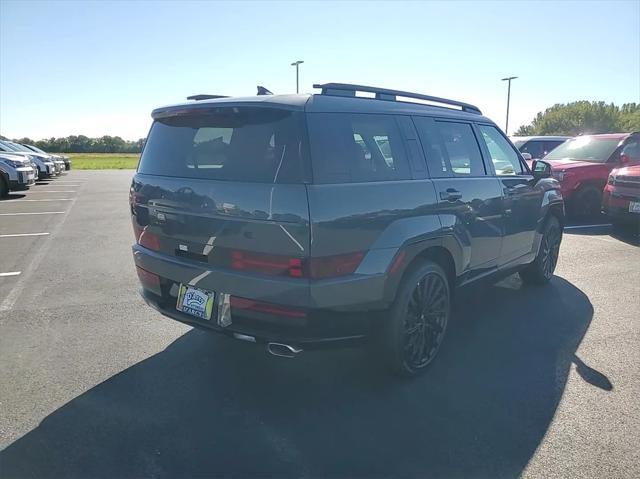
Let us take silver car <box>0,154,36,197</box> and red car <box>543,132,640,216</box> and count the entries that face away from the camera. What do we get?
0

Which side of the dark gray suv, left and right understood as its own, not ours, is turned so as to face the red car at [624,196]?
front

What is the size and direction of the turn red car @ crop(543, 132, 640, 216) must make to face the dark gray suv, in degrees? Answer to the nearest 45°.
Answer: approximately 45° to its left

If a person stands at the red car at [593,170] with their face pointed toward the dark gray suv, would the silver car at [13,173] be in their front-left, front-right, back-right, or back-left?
front-right

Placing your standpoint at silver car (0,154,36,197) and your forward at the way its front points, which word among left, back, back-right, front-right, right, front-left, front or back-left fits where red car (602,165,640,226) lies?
front

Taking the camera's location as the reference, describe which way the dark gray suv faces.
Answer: facing away from the viewer and to the right of the viewer

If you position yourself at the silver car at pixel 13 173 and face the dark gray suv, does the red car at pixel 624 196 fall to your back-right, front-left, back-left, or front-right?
front-left

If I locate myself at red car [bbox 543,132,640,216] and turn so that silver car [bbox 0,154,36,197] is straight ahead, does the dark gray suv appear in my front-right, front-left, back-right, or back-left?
front-left

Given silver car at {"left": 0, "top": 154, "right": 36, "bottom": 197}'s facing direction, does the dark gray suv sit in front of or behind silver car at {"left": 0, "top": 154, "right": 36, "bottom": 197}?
in front

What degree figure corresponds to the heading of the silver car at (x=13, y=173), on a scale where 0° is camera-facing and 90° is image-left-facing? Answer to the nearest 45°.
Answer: approximately 315°

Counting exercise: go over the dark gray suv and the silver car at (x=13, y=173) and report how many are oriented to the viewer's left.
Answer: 0

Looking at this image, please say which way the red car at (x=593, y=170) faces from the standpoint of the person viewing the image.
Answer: facing the viewer and to the left of the viewer

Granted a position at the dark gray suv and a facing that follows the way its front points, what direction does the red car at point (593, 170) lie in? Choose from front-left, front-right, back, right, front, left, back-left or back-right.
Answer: front

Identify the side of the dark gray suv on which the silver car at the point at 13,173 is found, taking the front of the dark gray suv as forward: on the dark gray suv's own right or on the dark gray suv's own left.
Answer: on the dark gray suv's own left

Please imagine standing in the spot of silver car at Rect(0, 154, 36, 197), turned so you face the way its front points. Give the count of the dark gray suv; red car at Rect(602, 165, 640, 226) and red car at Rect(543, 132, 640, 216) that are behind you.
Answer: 0

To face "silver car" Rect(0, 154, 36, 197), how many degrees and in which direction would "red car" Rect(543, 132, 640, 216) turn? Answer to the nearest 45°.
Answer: approximately 45° to its right

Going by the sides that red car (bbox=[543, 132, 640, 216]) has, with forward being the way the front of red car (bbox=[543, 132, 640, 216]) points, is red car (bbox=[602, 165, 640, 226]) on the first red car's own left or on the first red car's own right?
on the first red car's own left
